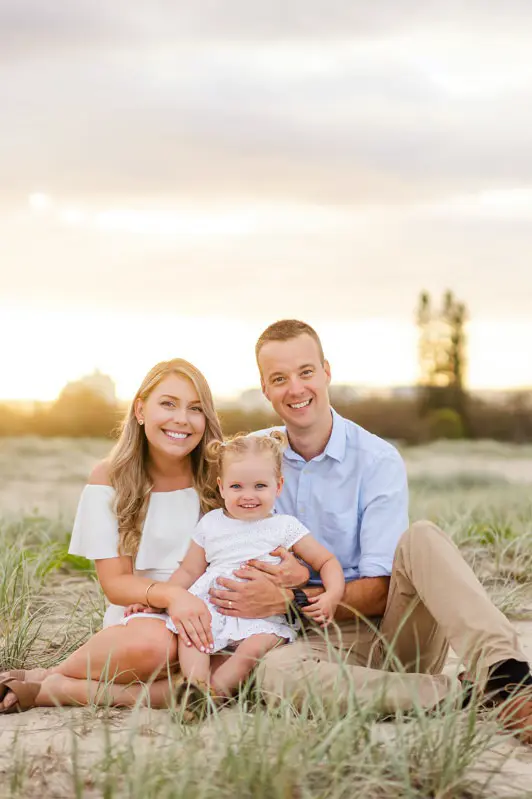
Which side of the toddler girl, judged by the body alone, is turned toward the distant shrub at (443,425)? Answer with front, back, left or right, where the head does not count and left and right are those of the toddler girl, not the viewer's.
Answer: back

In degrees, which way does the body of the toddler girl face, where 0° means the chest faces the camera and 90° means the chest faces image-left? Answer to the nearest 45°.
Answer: approximately 0°
